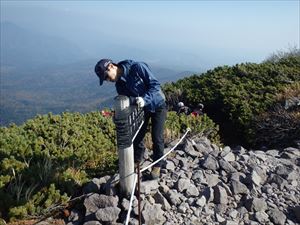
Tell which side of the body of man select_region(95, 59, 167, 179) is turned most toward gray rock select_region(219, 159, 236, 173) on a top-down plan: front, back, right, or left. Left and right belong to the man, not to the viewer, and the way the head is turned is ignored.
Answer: back

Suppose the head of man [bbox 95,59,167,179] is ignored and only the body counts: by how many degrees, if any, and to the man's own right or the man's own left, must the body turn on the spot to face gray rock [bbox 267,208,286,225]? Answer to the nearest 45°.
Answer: approximately 135° to the man's own left

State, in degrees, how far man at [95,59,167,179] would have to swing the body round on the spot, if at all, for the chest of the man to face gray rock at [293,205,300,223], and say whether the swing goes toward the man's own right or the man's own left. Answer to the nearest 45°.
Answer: approximately 135° to the man's own left

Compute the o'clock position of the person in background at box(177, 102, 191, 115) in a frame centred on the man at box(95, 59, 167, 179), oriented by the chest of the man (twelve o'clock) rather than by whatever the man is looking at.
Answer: The person in background is roughly at 5 o'clock from the man.

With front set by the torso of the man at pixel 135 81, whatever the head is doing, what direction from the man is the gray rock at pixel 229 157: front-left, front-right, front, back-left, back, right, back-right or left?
back

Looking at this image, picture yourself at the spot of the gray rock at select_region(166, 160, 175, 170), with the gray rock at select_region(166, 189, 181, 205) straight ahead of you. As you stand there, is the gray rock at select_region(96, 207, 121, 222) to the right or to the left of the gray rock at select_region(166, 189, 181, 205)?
right

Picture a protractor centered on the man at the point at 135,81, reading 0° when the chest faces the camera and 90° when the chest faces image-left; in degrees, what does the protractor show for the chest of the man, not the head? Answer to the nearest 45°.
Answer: approximately 45°

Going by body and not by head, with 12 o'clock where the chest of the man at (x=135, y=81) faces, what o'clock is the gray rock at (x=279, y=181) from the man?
The gray rock is roughly at 7 o'clock from the man.

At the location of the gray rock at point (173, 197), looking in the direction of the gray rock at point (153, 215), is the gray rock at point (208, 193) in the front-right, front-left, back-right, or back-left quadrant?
back-left
